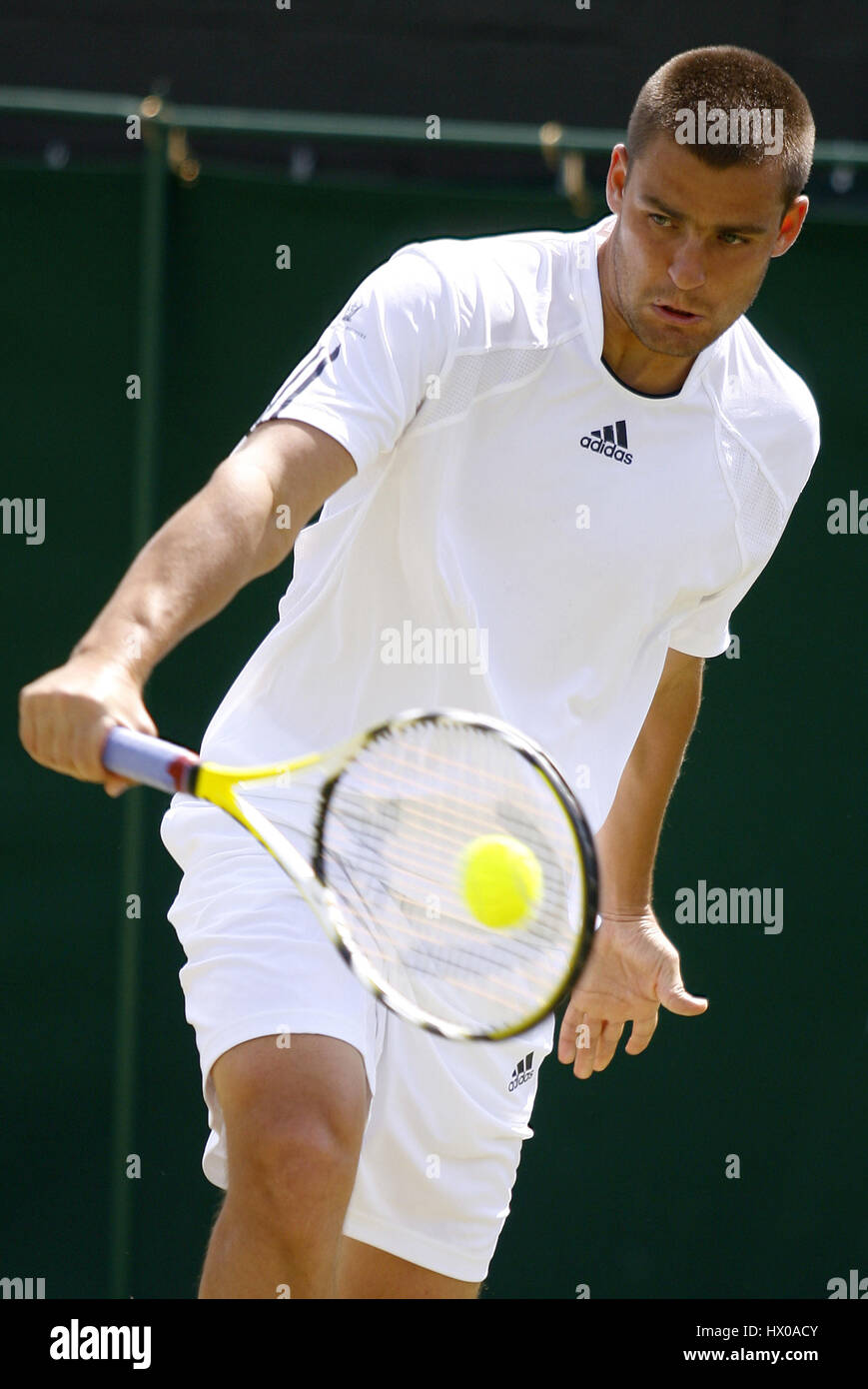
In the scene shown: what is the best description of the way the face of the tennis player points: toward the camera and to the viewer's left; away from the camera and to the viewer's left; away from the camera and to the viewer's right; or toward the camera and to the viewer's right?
toward the camera and to the viewer's left

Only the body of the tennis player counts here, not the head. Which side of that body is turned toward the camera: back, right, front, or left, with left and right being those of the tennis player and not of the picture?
front
